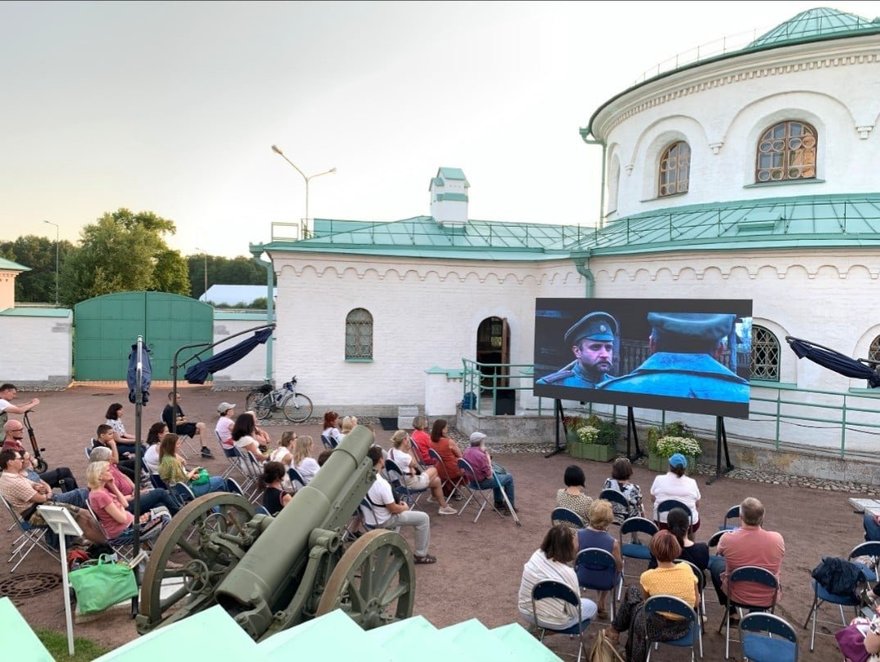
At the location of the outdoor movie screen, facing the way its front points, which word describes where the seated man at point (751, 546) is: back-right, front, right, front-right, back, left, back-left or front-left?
front-left

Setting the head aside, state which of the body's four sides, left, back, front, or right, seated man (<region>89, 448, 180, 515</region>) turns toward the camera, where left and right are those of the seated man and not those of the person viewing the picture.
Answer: right

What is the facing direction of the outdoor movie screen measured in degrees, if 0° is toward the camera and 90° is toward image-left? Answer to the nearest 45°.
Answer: approximately 45°

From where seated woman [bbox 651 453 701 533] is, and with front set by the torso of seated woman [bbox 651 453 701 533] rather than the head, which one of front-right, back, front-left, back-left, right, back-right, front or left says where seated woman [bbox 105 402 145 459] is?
left

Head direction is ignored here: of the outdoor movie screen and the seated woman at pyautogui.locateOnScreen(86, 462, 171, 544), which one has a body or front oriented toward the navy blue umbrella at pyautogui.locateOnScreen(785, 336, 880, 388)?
the seated woman

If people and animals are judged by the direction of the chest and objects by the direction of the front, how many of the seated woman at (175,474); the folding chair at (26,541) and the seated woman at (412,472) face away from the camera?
0

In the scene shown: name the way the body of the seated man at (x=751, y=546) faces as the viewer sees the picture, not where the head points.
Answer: away from the camera

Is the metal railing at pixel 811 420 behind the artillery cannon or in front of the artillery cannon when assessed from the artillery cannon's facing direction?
in front

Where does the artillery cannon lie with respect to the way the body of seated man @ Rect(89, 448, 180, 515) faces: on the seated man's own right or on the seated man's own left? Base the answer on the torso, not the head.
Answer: on the seated man's own right

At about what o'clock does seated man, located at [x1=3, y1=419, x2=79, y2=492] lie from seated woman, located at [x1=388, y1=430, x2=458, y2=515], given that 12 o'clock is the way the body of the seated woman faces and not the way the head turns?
The seated man is roughly at 6 o'clock from the seated woman.

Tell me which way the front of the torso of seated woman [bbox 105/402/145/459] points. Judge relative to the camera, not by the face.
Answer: to the viewer's right

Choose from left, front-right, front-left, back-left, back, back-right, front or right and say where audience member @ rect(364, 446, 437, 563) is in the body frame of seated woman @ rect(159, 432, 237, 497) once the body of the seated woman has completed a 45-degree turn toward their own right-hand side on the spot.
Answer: front

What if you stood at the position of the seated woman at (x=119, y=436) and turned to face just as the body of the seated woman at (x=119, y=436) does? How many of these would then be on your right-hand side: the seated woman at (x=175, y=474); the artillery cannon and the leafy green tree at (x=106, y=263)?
2

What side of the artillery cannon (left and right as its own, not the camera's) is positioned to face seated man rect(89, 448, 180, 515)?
left

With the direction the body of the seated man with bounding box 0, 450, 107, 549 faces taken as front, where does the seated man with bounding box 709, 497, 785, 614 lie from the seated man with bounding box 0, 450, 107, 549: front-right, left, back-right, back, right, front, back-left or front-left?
front-right

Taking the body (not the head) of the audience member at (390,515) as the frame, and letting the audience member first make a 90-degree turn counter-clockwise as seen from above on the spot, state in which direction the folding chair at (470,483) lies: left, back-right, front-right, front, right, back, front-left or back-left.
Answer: front-right

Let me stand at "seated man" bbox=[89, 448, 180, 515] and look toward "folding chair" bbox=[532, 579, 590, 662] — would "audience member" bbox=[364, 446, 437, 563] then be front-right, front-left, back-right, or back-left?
front-left

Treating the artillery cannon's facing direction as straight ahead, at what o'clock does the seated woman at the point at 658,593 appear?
The seated woman is roughly at 2 o'clock from the artillery cannon.
